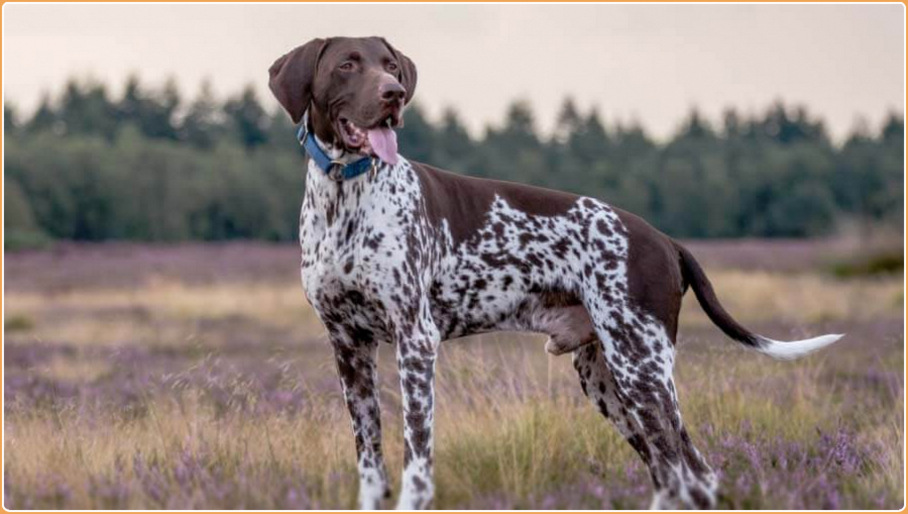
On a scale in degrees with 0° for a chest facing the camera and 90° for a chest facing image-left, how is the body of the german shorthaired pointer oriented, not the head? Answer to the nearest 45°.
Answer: approximately 45°
